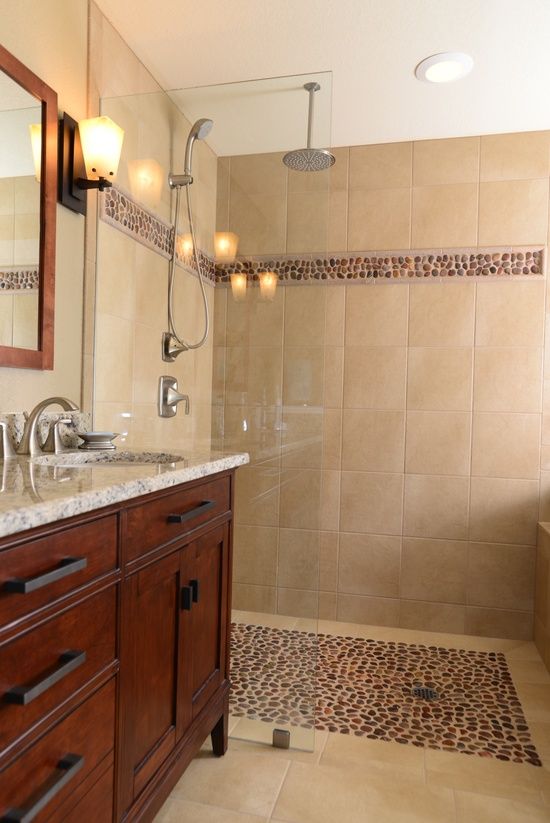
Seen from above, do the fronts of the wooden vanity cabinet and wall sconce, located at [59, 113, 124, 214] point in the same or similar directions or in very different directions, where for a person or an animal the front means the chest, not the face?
same or similar directions

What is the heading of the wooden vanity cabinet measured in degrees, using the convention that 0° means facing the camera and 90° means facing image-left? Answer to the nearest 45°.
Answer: approximately 315°

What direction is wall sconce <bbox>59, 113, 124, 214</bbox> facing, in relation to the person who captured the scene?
facing the viewer and to the right of the viewer

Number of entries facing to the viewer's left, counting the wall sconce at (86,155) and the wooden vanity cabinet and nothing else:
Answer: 0

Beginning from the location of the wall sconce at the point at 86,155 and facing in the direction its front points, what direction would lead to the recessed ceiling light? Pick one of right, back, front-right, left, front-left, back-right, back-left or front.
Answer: front-left
